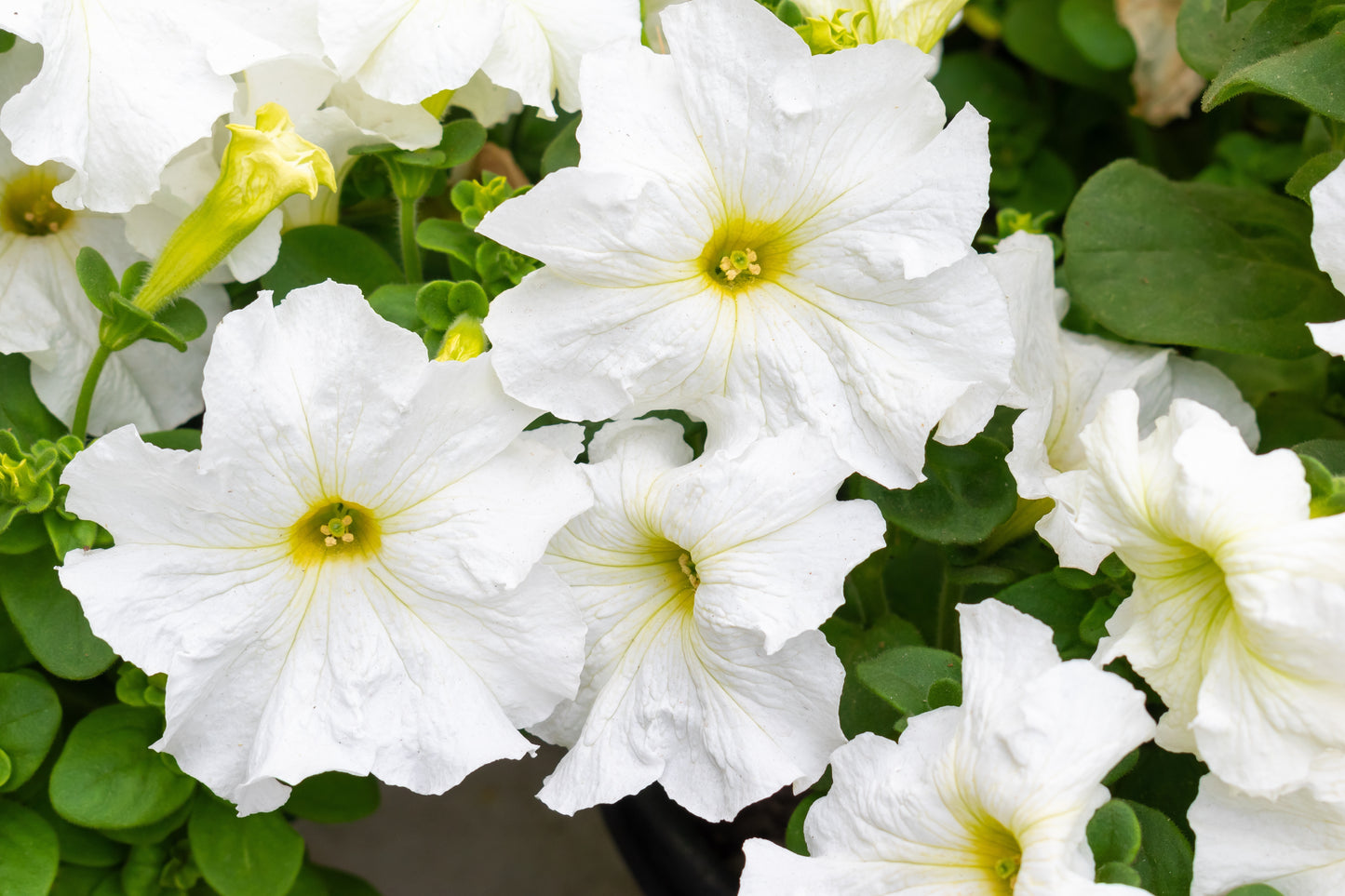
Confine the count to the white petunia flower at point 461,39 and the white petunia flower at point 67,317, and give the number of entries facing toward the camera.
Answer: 2

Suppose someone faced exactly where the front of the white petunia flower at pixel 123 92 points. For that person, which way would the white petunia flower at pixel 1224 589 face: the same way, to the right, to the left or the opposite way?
to the right

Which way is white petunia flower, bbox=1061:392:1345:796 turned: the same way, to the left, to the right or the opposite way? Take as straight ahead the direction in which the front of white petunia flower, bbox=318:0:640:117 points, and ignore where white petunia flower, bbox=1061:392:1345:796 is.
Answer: to the right

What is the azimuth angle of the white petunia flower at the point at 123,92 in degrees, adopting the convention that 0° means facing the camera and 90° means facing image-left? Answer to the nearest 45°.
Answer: approximately 0°

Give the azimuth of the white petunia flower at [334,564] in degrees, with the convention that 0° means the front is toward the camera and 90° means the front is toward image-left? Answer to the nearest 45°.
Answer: approximately 0°
